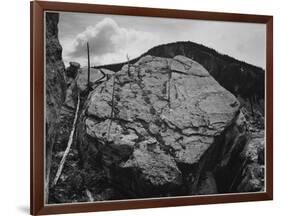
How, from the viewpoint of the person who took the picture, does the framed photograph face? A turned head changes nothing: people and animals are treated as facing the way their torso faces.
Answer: facing the viewer and to the right of the viewer
